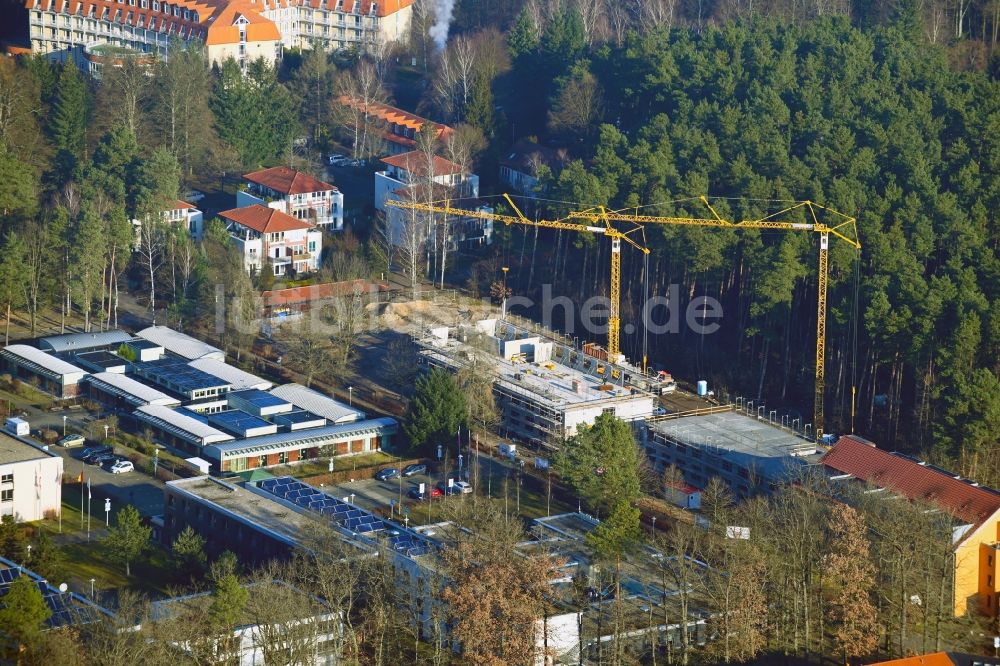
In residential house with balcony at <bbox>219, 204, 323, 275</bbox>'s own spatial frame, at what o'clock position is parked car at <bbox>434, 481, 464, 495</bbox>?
The parked car is roughly at 1 o'clock from the residential house with balcony.

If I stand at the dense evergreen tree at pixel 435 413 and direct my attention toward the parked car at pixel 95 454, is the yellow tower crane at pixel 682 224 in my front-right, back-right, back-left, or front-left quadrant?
back-right

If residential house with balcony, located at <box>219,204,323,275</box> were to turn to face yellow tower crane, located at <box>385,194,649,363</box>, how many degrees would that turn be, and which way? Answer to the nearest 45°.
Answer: approximately 45° to its left

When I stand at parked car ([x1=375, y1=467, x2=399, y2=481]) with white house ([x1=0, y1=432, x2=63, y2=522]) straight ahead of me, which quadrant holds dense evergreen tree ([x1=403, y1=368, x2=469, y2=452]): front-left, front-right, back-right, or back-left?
back-right

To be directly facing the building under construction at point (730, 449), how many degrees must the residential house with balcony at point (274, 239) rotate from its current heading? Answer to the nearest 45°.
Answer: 0° — it already faces it

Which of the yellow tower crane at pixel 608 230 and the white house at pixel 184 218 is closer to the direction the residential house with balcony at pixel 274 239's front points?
the yellow tower crane

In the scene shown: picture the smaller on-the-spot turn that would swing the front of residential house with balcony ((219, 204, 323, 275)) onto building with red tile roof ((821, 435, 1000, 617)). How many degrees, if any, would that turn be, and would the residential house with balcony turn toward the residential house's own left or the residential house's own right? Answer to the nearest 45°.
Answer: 0° — it already faces it

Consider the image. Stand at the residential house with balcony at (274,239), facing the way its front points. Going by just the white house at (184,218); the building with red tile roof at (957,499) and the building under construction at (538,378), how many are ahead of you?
2

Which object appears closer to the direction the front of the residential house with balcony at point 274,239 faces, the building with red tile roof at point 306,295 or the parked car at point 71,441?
the building with red tile roof

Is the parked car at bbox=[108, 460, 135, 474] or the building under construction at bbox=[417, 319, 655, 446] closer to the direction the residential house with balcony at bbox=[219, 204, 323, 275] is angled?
the building under construction

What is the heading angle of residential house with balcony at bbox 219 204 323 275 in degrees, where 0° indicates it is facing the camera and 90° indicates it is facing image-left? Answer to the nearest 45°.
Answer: approximately 315°
